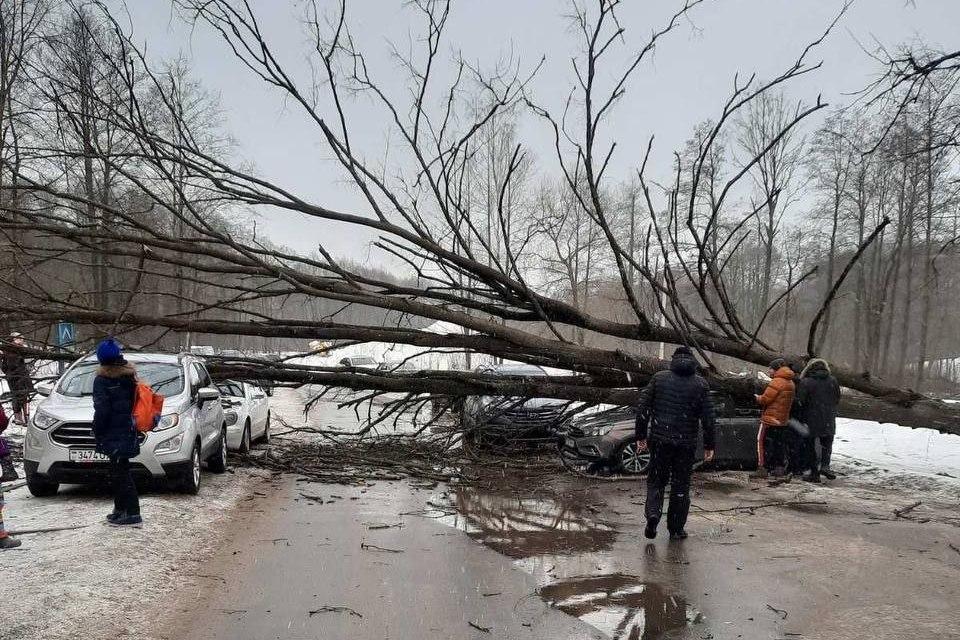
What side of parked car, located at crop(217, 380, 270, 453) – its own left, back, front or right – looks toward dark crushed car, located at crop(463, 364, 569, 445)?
left

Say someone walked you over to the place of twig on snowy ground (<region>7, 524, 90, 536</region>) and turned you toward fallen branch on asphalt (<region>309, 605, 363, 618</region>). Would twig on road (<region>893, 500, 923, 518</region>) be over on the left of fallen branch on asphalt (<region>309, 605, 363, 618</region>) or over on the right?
left

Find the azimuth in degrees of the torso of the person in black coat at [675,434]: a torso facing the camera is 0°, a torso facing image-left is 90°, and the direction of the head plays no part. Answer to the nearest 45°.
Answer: approximately 180°

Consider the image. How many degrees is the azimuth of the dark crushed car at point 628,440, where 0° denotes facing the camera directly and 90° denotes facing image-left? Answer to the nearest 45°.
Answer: approximately 45°

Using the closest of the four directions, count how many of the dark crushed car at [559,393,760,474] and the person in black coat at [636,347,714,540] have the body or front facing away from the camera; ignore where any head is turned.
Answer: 1

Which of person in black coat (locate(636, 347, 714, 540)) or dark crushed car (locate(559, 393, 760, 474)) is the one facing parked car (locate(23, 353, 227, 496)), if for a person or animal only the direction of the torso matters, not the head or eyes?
the dark crushed car

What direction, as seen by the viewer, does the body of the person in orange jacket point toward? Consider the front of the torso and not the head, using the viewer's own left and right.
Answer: facing away from the viewer and to the left of the viewer

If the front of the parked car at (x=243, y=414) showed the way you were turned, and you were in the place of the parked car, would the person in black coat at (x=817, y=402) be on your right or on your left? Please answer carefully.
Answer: on your left

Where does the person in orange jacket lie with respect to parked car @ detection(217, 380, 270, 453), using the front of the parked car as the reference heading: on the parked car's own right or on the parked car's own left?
on the parked car's own left

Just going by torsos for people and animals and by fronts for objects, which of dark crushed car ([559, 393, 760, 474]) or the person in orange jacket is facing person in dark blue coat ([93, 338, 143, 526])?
the dark crushed car

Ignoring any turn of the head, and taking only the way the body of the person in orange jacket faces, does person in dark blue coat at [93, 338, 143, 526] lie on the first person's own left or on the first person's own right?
on the first person's own left
